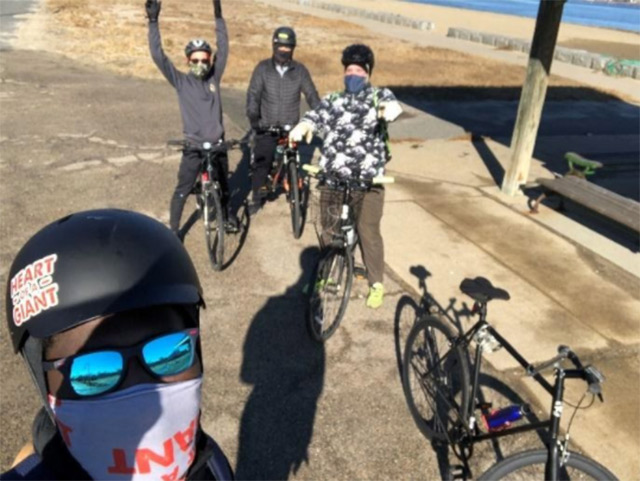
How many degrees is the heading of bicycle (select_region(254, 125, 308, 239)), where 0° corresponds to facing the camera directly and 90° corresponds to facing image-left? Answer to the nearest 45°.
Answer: approximately 0°

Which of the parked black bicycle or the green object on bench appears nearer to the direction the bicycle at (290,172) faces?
the parked black bicycle

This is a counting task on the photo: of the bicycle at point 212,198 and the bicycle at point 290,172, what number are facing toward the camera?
2

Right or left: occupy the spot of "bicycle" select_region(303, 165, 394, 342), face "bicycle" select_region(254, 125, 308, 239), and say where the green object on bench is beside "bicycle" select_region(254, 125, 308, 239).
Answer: right

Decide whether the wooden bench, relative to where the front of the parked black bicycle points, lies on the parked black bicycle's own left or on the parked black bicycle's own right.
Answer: on the parked black bicycle's own left

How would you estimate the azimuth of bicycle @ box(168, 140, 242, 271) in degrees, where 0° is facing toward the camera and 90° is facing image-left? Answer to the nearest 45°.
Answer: approximately 0°

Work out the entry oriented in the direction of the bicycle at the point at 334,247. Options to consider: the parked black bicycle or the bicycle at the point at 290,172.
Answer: the bicycle at the point at 290,172
